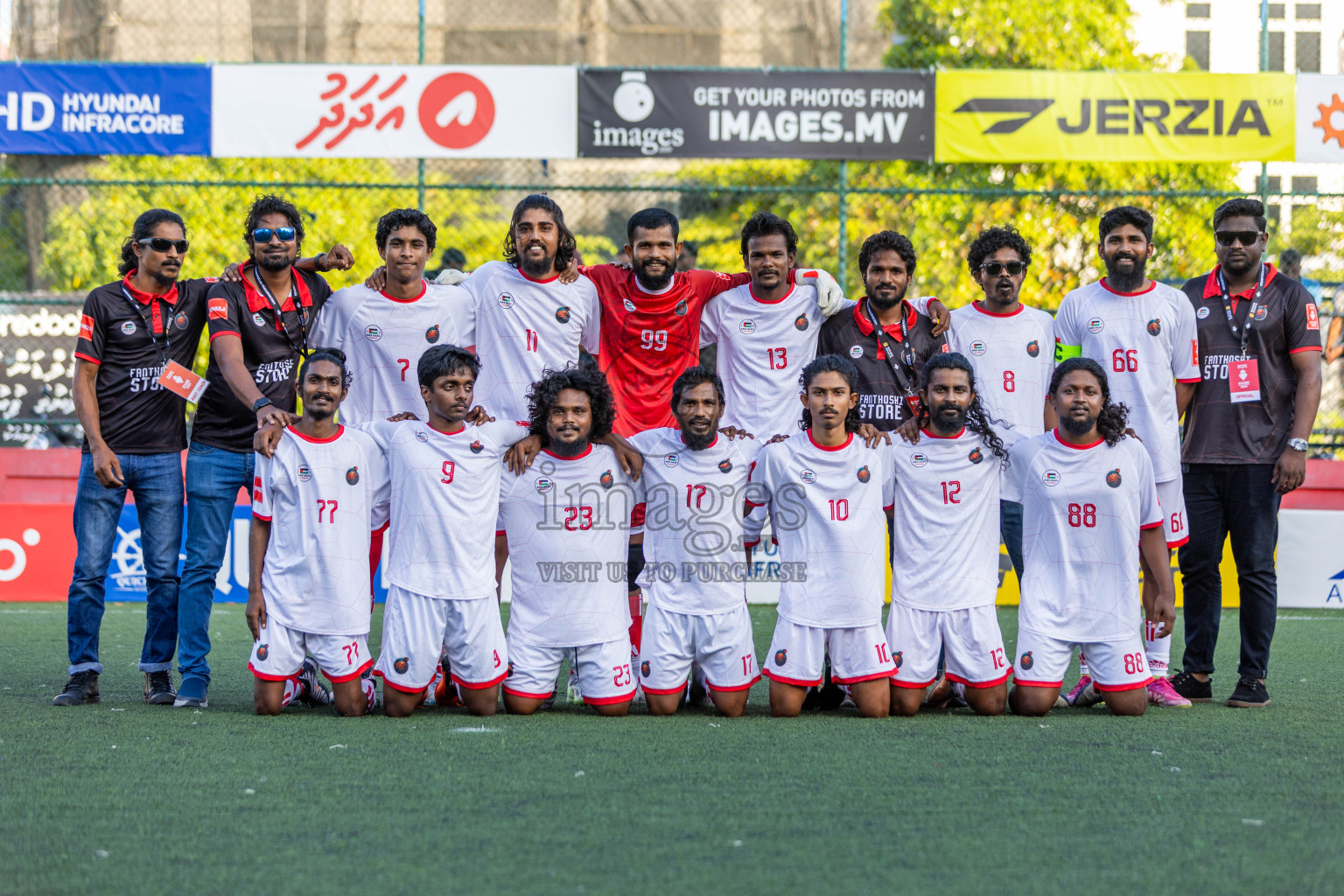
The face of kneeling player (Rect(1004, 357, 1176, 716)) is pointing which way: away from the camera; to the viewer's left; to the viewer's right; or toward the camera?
toward the camera

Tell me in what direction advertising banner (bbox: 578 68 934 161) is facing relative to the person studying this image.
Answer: facing the viewer

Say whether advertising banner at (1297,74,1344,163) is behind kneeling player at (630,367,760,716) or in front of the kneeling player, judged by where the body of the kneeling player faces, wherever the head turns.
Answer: behind

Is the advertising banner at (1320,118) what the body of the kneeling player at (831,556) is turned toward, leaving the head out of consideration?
no

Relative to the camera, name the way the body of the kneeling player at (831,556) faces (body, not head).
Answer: toward the camera

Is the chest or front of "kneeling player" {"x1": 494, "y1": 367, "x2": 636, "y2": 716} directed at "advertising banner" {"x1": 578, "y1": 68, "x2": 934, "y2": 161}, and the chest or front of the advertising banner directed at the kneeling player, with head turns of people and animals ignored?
no

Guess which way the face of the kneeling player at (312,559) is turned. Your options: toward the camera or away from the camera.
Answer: toward the camera

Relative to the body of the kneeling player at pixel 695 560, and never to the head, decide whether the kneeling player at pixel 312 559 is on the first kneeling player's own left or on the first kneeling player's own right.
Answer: on the first kneeling player's own right

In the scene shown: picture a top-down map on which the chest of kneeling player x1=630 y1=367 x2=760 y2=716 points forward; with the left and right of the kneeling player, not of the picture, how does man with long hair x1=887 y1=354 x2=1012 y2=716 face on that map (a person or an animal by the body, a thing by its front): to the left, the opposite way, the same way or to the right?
the same way

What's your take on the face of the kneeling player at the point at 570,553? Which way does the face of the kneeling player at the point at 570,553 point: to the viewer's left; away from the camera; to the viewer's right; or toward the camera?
toward the camera

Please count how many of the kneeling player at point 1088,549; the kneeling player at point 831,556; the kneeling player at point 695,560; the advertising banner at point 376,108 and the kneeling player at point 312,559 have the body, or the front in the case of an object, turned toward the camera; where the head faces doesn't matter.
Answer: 5

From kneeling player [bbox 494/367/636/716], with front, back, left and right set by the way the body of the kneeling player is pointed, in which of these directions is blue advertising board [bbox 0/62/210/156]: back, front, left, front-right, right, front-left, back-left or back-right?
back-right

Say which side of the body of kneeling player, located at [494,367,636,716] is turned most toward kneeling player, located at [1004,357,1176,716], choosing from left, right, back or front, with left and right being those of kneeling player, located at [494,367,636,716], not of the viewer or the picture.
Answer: left

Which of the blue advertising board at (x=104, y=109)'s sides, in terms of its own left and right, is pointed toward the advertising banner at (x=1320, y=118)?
left

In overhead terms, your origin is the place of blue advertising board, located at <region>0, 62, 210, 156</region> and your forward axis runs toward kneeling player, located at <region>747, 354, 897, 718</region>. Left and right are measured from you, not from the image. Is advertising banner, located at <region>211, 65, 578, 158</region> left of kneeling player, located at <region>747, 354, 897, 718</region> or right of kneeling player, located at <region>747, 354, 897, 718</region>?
left

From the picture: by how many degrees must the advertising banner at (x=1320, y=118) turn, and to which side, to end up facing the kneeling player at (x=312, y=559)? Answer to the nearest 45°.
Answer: approximately 45° to its right

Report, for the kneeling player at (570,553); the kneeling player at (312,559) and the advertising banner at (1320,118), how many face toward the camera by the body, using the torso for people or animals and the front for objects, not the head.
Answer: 3

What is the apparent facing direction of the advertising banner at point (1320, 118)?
toward the camera

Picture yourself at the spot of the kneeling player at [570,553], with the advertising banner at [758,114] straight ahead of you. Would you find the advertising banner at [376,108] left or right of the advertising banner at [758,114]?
left
